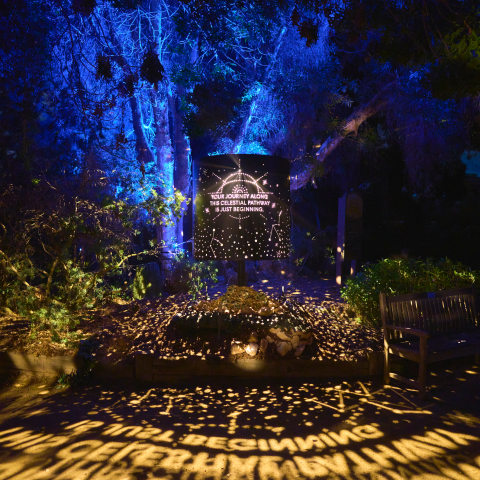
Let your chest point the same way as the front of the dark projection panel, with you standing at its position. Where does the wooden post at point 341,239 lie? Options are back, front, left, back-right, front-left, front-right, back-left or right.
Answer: back-left

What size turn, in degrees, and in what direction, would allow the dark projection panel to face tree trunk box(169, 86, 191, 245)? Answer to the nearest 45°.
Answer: approximately 180°

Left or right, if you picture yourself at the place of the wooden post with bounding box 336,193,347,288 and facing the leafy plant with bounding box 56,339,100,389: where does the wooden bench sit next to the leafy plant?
left

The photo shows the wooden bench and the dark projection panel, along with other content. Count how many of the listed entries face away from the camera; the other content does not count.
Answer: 0

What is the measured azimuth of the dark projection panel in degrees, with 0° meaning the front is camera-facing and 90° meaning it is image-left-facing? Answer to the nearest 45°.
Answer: approximately 0°

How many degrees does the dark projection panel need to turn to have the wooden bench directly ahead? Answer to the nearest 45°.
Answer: approximately 45° to its left
